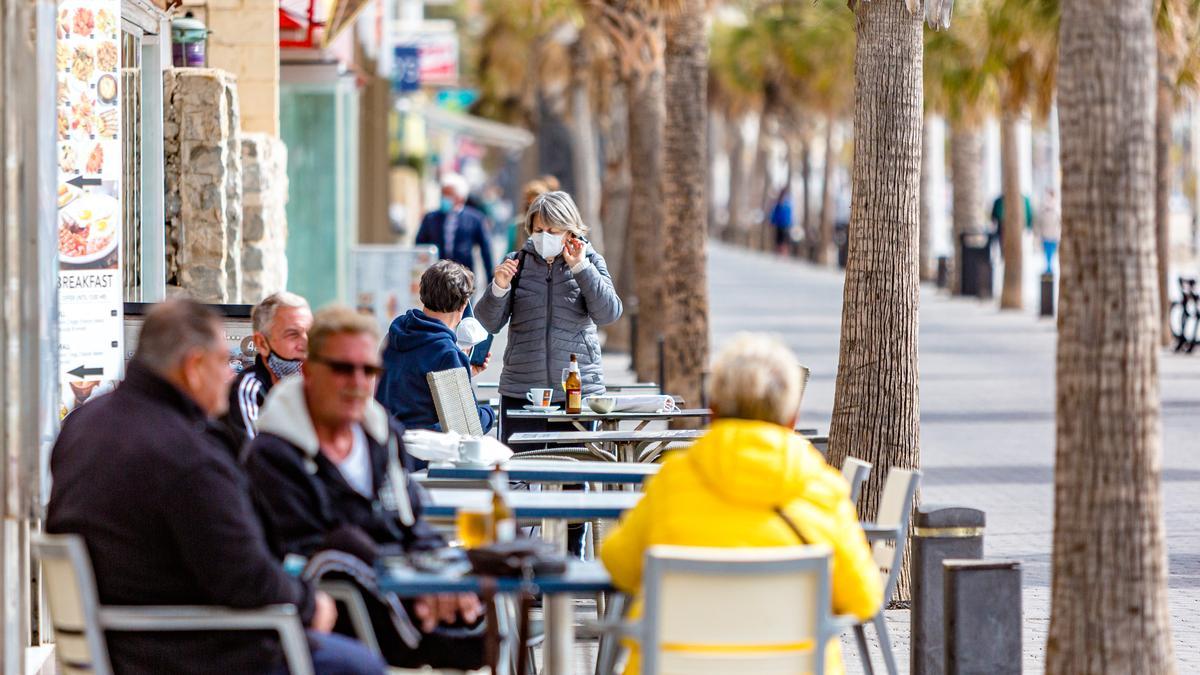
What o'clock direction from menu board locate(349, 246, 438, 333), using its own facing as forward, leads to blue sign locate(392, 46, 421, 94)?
The blue sign is roughly at 6 o'clock from the menu board.

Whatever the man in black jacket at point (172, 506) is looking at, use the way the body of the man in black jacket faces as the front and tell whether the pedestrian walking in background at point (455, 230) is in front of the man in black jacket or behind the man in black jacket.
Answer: in front

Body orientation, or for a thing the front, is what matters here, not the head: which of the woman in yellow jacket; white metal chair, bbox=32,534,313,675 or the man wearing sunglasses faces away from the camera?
the woman in yellow jacket

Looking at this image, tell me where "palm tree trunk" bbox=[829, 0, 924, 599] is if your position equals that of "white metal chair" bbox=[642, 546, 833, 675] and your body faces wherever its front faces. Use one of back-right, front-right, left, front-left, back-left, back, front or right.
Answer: front

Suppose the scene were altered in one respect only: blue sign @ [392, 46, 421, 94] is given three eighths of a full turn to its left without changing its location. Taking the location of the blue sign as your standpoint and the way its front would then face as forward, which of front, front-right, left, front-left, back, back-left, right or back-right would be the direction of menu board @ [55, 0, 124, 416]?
back-right

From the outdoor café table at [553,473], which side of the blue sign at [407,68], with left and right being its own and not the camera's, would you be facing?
front

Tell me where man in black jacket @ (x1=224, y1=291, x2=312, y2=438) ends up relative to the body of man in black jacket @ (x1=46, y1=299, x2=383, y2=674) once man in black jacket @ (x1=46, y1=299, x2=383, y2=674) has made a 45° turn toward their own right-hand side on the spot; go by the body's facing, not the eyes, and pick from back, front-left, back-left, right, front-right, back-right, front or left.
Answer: left

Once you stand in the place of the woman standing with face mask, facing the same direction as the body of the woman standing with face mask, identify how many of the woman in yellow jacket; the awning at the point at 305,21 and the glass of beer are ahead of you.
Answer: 2

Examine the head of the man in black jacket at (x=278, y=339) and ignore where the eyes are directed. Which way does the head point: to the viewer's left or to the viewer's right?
to the viewer's right

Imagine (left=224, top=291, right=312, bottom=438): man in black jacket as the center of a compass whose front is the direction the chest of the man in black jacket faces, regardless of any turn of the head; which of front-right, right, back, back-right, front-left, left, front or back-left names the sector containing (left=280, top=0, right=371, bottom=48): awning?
left

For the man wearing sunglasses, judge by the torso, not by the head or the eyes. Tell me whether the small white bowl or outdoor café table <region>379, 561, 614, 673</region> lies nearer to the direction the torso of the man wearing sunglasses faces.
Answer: the outdoor café table

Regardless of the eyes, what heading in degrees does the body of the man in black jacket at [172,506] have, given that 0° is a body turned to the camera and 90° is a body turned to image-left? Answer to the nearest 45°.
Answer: approximately 225°
